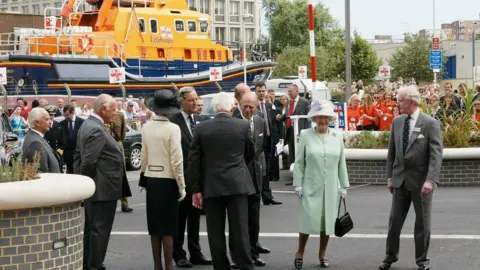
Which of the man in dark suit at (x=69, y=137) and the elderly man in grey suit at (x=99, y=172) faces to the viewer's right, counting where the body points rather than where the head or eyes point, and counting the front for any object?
the elderly man in grey suit

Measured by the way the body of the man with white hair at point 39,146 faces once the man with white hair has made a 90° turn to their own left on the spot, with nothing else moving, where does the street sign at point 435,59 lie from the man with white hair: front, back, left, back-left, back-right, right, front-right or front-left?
front-right

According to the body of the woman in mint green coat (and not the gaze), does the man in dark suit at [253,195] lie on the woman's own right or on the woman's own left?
on the woman's own right

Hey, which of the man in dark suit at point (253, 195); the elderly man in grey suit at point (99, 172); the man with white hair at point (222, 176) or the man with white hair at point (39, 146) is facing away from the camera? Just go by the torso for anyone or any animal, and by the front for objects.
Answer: the man with white hair at point (222, 176)

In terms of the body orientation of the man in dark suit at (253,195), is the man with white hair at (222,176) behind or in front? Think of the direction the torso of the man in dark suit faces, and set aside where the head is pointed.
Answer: in front

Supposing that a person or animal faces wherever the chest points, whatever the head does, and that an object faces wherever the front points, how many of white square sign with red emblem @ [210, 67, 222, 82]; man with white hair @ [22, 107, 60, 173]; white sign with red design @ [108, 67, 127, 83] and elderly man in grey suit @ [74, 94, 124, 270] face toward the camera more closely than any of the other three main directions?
2

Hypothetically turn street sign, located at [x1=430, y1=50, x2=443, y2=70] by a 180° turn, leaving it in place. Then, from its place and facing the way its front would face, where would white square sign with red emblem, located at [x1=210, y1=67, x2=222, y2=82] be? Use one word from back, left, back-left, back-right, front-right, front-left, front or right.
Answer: left

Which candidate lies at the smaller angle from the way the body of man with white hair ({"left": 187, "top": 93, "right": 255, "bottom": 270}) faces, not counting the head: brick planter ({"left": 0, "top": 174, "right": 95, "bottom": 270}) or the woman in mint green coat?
the woman in mint green coat

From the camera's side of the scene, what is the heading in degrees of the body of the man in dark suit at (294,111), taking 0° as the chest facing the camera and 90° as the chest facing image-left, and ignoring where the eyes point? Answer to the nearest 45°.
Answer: approximately 45°

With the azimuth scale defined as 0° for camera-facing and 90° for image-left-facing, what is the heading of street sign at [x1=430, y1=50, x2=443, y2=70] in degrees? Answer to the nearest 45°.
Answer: approximately 0°

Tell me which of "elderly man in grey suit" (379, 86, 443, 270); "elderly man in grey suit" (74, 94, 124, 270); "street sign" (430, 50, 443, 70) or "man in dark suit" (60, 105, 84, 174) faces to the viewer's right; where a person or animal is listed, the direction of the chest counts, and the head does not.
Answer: "elderly man in grey suit" (74, 94, 124, 270)

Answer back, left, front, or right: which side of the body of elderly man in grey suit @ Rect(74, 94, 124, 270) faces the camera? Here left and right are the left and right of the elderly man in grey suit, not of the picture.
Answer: right

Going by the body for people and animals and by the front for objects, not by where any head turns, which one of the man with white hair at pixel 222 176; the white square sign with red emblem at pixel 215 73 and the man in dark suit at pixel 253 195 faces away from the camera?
the man with white hair

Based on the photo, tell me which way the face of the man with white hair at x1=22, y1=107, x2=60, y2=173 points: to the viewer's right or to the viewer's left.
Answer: to the viewer's right
